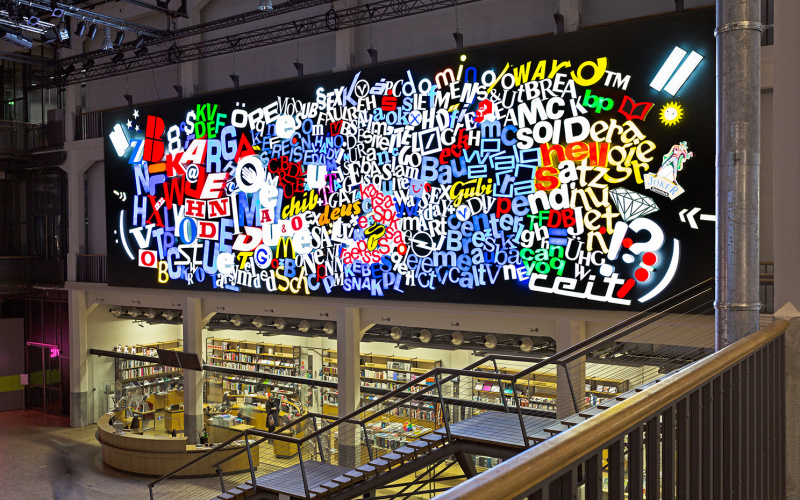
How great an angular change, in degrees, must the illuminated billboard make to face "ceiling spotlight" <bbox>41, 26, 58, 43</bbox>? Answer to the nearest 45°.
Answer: approximately 45° to its right

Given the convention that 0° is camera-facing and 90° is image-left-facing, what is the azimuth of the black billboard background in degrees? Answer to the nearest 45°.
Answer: approximately 45°

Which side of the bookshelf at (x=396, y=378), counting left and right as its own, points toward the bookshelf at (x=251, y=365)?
right

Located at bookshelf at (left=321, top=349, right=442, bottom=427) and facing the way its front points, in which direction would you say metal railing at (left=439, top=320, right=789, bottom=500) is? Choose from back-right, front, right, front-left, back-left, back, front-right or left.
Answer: front-left

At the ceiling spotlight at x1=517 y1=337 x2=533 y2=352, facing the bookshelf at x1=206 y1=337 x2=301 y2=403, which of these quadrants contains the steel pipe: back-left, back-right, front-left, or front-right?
back-left
